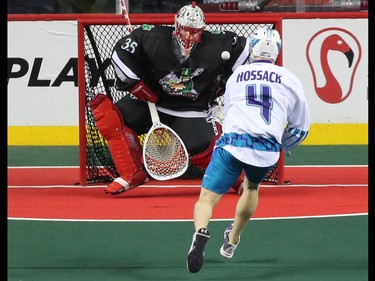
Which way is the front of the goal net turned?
toward the camera

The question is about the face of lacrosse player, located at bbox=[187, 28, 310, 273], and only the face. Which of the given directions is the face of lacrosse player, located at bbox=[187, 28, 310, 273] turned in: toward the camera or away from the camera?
away from the camera

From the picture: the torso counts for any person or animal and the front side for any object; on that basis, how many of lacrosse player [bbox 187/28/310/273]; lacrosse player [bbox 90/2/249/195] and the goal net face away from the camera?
1

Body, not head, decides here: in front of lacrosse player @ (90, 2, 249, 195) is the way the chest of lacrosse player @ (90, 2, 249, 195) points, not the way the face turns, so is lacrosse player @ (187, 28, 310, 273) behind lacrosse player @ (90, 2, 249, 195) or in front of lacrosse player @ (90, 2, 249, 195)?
in front

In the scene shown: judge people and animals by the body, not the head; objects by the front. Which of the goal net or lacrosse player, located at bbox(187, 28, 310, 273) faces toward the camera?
the goal net

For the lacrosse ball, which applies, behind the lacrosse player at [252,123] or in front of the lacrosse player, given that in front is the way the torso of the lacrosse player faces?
in front

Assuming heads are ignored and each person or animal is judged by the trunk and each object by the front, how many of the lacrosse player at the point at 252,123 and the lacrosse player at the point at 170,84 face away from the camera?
1

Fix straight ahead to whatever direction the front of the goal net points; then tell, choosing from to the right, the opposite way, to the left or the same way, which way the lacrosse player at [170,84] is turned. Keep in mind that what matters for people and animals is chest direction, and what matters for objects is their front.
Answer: the same way

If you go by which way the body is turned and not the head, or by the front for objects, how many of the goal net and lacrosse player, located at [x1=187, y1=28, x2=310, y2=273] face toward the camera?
1

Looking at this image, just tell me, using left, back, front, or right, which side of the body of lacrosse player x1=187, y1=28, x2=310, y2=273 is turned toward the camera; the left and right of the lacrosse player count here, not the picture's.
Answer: back

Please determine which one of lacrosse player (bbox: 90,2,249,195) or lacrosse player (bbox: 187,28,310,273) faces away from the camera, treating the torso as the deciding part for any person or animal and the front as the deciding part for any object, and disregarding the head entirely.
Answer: lacrosse player (bbox: 187,28,310,273)
